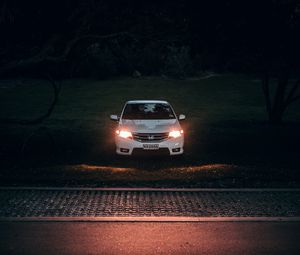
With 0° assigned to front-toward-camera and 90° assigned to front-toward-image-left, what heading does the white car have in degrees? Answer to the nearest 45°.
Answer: approximately 0°
